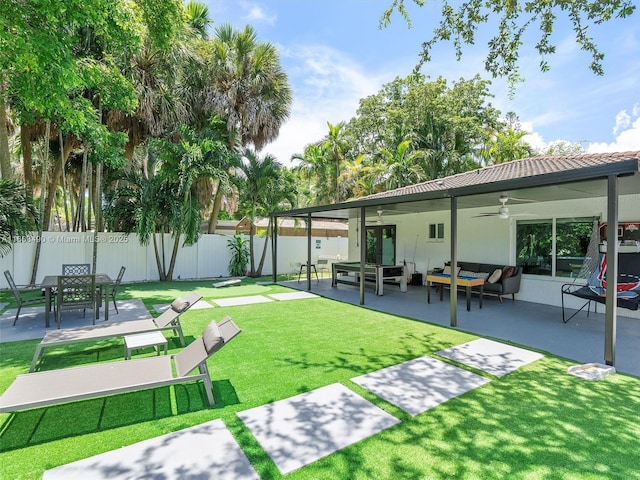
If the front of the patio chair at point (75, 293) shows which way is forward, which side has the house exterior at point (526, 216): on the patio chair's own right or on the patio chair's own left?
on the patio chair's own right

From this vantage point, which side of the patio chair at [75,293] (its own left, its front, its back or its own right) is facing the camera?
back

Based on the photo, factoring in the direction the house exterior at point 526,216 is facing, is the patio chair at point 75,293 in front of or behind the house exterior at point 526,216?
in front

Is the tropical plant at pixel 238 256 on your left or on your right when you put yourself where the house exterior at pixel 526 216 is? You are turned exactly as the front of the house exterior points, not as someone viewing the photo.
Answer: on your right

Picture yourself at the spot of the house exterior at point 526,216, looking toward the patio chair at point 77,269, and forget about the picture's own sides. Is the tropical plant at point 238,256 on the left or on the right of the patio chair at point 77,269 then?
right

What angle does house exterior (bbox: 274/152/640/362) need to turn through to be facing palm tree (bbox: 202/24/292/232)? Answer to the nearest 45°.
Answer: approximately 45° to its right

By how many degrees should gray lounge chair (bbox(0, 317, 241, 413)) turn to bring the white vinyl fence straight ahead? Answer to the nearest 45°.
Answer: approximately 90° to its right

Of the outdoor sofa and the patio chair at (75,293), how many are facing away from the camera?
1

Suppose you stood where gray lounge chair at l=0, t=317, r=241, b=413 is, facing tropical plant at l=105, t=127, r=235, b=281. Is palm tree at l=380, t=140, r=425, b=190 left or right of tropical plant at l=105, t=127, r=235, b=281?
right

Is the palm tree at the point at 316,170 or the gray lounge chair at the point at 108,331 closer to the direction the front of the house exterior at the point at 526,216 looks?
the gray lounge chair

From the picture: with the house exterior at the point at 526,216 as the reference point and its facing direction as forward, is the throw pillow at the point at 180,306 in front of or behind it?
in front

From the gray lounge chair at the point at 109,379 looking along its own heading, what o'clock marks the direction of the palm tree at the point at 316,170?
The palm tree is roughly at 4 o'clock from the gray lounge chair.

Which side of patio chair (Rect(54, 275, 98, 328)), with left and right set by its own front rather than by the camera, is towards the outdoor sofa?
right

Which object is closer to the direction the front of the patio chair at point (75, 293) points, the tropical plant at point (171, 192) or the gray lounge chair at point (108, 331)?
the tropical plant

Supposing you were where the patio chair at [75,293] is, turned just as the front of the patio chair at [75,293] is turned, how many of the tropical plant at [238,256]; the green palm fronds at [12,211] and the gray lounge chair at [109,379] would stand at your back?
1
